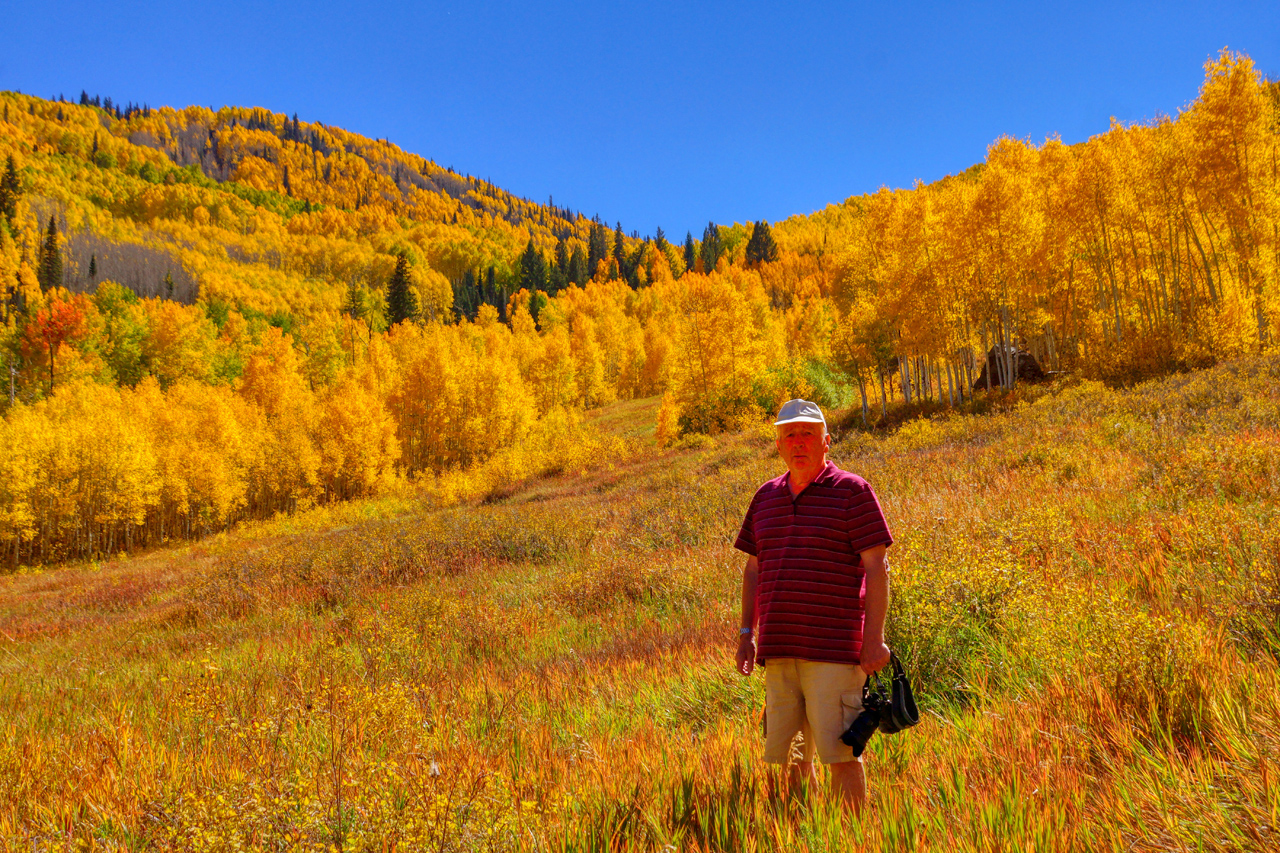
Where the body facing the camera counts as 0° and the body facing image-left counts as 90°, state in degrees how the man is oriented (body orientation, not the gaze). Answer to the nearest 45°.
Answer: approximately 45°

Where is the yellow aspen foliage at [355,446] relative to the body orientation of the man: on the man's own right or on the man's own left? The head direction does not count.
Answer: on the man's own right
